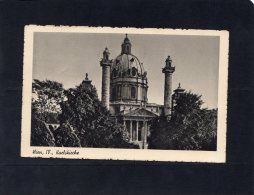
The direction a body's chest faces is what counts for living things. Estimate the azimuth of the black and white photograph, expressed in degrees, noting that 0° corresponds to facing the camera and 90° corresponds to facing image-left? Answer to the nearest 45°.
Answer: approximately 0°
